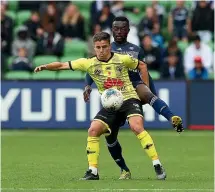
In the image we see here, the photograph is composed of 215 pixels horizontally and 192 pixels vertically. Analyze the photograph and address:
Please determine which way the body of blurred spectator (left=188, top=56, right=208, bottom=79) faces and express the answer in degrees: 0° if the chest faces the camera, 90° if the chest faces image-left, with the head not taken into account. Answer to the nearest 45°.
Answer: approximately 0°

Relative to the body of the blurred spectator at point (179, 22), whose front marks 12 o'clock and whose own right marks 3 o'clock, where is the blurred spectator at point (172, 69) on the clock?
the blurred spectator at point (172, 69) is roughly at 12 o'clock from the blurred spectator at point (179, 22).

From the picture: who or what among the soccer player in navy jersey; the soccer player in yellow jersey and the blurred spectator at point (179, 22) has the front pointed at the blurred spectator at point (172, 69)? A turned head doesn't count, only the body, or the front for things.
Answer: the blurred spectator at point (179, 22)

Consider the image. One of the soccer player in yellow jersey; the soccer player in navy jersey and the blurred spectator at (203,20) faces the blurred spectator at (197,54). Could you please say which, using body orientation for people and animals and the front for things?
the blurred spectator at (203,20)
